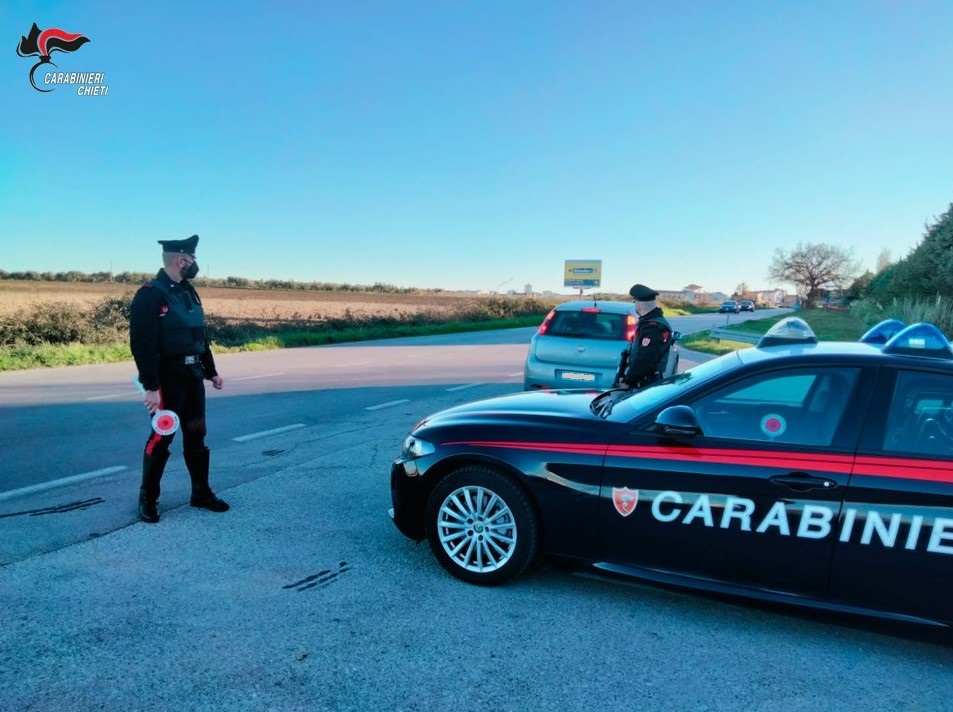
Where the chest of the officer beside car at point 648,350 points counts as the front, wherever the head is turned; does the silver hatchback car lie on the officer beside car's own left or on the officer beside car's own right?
on the officer beside car's own right

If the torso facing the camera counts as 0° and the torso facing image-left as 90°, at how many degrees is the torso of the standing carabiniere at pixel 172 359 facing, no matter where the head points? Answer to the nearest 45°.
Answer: approximately 315°

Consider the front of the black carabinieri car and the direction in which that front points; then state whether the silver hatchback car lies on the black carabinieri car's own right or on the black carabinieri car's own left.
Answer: on the black carabinieri car's own right

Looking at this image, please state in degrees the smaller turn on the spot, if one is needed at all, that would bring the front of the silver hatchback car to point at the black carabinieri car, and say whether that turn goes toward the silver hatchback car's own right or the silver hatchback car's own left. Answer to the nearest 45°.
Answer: approximately 180°

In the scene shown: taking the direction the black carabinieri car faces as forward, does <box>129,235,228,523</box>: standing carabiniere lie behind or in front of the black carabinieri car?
in front

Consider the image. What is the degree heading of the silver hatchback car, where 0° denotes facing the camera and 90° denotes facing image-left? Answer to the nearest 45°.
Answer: approximately 180°

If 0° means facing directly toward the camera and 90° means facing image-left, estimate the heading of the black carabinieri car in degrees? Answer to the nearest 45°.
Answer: approximately 90°

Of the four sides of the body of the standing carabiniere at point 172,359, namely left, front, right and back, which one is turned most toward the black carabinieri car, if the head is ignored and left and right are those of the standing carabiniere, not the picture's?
front

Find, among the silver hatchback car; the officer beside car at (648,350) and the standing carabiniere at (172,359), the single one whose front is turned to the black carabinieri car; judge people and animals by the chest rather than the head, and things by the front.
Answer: the standing carabiniere

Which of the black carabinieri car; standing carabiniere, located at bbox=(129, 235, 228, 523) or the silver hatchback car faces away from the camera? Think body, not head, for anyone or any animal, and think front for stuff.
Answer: the silver hatchback car

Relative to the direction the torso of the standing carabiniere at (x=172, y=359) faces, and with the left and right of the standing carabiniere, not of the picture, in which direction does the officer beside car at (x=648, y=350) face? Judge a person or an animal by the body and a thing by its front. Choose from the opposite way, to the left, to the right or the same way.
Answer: the opposite way

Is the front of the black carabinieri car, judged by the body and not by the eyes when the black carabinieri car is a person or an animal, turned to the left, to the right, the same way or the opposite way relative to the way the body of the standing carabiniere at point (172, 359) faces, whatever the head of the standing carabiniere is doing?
the opposite way
